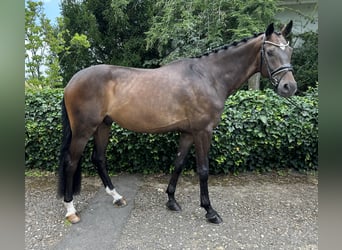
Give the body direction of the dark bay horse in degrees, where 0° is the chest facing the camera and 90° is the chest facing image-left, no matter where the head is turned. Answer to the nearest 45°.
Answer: approximately 270°

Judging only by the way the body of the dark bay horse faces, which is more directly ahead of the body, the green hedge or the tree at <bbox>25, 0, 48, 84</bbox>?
the green hedge
